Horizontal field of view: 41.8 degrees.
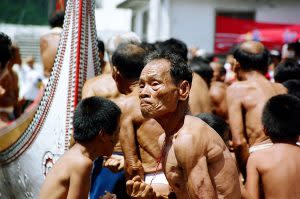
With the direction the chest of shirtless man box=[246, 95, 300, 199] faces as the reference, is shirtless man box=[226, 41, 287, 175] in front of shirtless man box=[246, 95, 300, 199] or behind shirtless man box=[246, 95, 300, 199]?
in front

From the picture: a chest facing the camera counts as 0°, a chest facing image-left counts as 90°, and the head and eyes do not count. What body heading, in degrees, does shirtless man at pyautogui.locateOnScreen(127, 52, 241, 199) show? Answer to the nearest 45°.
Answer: approximately 45°

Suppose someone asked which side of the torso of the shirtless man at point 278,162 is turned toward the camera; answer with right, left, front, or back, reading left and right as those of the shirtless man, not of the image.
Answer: back

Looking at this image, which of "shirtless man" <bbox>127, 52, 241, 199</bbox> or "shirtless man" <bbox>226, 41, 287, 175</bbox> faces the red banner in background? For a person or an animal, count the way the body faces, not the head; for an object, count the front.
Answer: "shirtless man" <bbox>226, 41, 287, 175</bbox>

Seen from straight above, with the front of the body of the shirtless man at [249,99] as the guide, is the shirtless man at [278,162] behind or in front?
behind

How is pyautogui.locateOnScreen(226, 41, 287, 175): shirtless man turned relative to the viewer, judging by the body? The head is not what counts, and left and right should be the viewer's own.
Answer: facing away from the viewer

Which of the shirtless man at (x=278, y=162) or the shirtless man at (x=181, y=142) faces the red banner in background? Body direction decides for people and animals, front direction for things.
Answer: the shirtless man at (x=278, y=162)

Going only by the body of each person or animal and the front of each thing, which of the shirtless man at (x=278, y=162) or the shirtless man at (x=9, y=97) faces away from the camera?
the shirtless man at (x=278, y=162)

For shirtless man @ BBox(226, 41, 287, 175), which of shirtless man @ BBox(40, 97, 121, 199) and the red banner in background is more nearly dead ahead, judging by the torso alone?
the red banner in background
